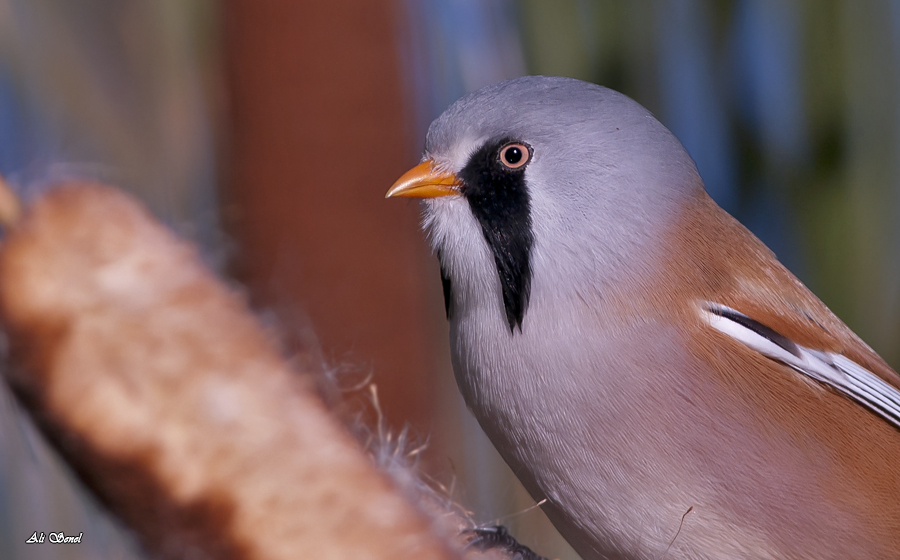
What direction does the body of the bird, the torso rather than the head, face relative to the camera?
to the viewer's left
